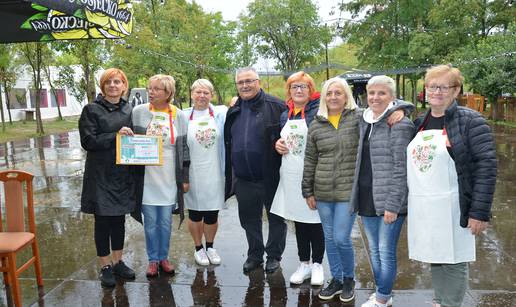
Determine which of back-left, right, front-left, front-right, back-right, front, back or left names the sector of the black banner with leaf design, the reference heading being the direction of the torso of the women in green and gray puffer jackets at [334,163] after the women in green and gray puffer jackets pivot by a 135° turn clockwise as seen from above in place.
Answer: front-left

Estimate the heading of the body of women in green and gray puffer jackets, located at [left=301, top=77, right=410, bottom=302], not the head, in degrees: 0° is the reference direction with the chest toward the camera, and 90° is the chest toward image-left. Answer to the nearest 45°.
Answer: approximately 0°

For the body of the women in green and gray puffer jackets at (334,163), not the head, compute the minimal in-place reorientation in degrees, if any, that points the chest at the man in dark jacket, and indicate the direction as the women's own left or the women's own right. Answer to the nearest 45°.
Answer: approximately 135° to the women's own right

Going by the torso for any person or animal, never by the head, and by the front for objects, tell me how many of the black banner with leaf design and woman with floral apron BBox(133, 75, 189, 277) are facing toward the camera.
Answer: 2

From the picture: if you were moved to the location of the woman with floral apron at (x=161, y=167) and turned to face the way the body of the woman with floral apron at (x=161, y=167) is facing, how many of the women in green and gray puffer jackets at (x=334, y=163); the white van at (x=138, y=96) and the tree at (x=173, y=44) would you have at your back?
2

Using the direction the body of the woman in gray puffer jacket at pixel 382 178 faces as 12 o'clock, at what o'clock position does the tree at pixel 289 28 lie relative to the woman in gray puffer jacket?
The tree is roughly at 4 o'clock from the woman in gray puffer jacket.

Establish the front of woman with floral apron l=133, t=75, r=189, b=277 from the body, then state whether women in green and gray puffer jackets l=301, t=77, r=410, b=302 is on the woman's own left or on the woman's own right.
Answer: on the woman's own left
